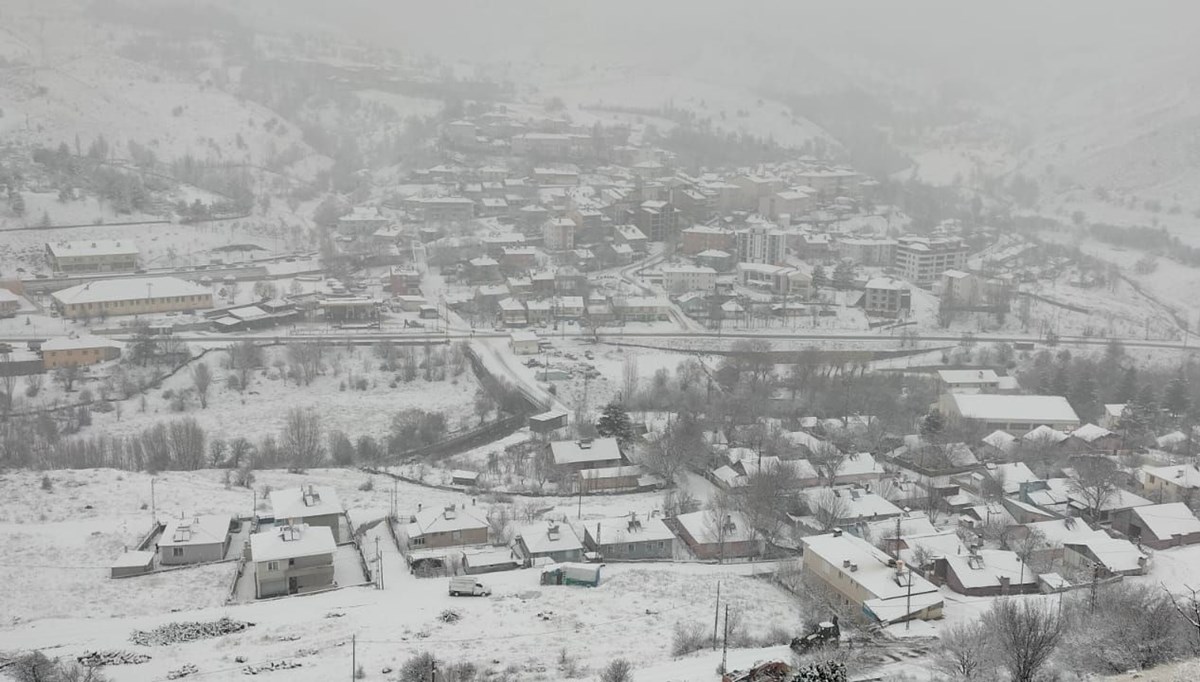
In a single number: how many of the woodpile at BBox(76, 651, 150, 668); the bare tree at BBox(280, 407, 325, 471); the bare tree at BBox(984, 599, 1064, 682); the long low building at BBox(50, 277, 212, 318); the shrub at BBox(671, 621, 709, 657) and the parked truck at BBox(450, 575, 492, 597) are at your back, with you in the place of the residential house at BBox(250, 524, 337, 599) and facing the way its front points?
2

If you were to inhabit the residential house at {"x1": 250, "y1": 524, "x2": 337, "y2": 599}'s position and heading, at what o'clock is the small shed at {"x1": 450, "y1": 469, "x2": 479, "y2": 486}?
The small shed is roughly at 7 o'clock from the residential house.

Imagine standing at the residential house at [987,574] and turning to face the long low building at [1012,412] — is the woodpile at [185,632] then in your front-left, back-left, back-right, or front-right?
back-left

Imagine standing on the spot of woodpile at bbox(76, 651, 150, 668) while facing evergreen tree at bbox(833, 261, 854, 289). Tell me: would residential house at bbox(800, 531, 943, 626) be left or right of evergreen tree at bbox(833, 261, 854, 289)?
right

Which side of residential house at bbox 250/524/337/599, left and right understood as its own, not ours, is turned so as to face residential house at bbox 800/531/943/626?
left

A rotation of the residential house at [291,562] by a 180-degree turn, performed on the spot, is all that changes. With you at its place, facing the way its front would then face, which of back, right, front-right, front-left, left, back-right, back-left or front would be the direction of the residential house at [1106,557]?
right

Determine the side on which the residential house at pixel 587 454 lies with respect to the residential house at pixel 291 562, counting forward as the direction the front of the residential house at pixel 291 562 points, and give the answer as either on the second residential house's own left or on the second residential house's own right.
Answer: on the second residential house's own left

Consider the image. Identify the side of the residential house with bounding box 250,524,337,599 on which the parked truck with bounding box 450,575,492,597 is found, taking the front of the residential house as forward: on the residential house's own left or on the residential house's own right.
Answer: on the residential house's own left

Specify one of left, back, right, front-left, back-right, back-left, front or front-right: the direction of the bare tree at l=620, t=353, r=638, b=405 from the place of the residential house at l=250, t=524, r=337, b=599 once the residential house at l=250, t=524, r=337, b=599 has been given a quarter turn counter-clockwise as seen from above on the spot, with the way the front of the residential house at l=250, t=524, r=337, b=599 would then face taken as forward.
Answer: front-left

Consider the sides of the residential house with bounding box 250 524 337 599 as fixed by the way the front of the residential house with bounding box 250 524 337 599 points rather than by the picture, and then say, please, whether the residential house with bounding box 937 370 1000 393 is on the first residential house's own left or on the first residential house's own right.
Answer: on the first residential house's own left

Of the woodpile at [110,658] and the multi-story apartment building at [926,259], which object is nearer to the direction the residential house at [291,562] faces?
the woodpile

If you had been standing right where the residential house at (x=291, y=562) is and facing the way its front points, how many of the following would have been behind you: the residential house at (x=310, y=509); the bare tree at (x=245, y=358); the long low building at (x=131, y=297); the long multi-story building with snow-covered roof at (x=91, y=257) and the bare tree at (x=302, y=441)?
5

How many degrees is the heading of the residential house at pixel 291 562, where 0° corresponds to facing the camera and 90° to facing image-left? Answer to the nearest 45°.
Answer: approximately 0°

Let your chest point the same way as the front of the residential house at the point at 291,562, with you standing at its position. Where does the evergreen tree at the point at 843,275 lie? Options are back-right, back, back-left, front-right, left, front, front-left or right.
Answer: back-left

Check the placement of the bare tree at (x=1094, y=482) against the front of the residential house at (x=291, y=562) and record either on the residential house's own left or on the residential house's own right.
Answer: on the residential house's own left

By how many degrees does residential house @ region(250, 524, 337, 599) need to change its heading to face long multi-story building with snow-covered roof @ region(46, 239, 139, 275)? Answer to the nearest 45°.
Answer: approximately 180°

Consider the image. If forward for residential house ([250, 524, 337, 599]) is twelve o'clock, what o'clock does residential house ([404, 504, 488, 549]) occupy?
residential house ([404, 504, 488, 549]) is roughly at 8 o'clock from residential house ([250, 524, 337, 599]).

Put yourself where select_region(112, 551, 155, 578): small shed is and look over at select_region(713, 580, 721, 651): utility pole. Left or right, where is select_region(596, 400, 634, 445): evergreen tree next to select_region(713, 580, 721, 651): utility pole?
left
